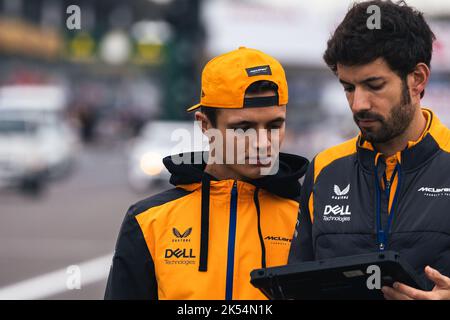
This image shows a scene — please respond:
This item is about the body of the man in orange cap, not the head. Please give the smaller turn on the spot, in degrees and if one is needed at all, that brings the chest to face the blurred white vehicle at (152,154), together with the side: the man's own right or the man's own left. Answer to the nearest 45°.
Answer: approximately 180°

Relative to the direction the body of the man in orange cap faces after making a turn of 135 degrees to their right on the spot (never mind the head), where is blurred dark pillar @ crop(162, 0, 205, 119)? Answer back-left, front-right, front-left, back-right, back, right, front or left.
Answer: front-right

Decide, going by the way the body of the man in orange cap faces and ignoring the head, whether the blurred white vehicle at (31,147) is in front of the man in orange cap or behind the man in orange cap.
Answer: behind

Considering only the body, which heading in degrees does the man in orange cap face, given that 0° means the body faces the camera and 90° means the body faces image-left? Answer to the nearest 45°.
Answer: approximately 0°
